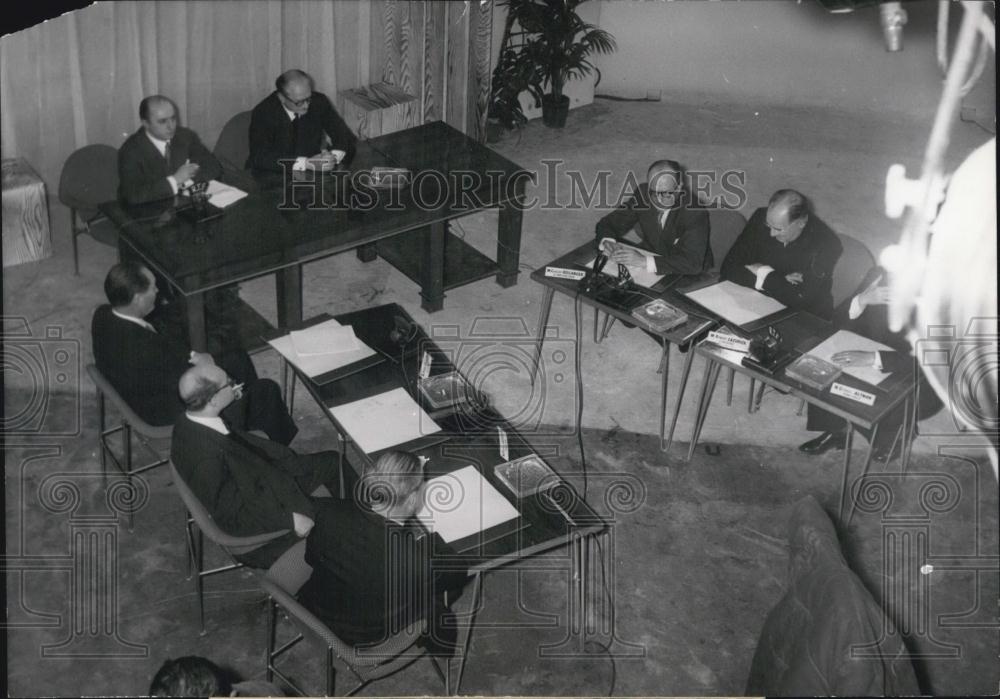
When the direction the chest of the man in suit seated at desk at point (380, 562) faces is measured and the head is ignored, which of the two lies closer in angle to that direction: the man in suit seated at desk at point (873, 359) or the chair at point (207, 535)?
the man in suit seated at desk

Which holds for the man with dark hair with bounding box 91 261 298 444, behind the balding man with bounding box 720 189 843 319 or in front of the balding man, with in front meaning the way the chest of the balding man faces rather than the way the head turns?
in front

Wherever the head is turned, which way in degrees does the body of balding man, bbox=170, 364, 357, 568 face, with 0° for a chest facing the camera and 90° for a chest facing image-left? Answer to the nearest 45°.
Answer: approximately 270°

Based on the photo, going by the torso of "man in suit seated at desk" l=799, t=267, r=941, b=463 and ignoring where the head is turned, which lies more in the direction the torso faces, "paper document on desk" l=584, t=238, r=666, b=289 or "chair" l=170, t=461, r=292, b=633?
the chair

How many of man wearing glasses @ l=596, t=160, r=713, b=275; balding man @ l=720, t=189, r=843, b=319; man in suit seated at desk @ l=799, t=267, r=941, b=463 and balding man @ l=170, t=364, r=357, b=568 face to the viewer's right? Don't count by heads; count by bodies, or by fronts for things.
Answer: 1

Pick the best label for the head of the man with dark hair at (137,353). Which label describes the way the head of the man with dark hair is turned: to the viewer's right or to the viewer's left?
to the viewer's right

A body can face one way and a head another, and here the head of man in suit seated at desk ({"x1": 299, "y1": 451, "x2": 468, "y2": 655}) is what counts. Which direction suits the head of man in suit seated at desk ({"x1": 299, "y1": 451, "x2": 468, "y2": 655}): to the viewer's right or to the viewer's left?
to the viewer's right

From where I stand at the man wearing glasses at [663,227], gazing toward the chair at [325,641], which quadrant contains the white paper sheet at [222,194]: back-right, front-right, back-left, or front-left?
front-right

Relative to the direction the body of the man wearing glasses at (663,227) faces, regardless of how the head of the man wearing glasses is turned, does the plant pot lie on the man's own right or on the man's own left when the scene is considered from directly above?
on the man's own right

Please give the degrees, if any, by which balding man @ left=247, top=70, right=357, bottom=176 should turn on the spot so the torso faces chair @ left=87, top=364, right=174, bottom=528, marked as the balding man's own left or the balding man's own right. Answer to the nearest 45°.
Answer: approximately 45° to the balding man's own right

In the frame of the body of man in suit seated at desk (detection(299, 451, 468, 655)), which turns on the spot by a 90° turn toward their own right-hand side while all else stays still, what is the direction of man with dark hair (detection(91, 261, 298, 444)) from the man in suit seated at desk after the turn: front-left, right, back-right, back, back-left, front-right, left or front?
back

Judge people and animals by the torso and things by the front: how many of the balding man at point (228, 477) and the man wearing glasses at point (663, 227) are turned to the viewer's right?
1

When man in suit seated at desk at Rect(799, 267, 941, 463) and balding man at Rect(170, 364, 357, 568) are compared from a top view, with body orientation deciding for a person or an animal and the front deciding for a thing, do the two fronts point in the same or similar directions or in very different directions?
very different directions

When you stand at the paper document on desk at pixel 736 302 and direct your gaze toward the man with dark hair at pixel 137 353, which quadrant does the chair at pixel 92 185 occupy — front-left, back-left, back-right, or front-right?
front-right

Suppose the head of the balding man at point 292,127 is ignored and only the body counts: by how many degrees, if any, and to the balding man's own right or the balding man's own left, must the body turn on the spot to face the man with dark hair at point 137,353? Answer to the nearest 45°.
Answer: approximately 45° to the balding man's own right

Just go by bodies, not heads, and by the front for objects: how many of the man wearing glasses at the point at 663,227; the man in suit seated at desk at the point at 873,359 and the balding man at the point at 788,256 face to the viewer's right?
0

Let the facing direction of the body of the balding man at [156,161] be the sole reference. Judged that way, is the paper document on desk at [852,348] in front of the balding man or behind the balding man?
in front

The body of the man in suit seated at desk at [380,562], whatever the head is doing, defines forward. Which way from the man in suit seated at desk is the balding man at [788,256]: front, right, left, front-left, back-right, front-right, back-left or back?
front
